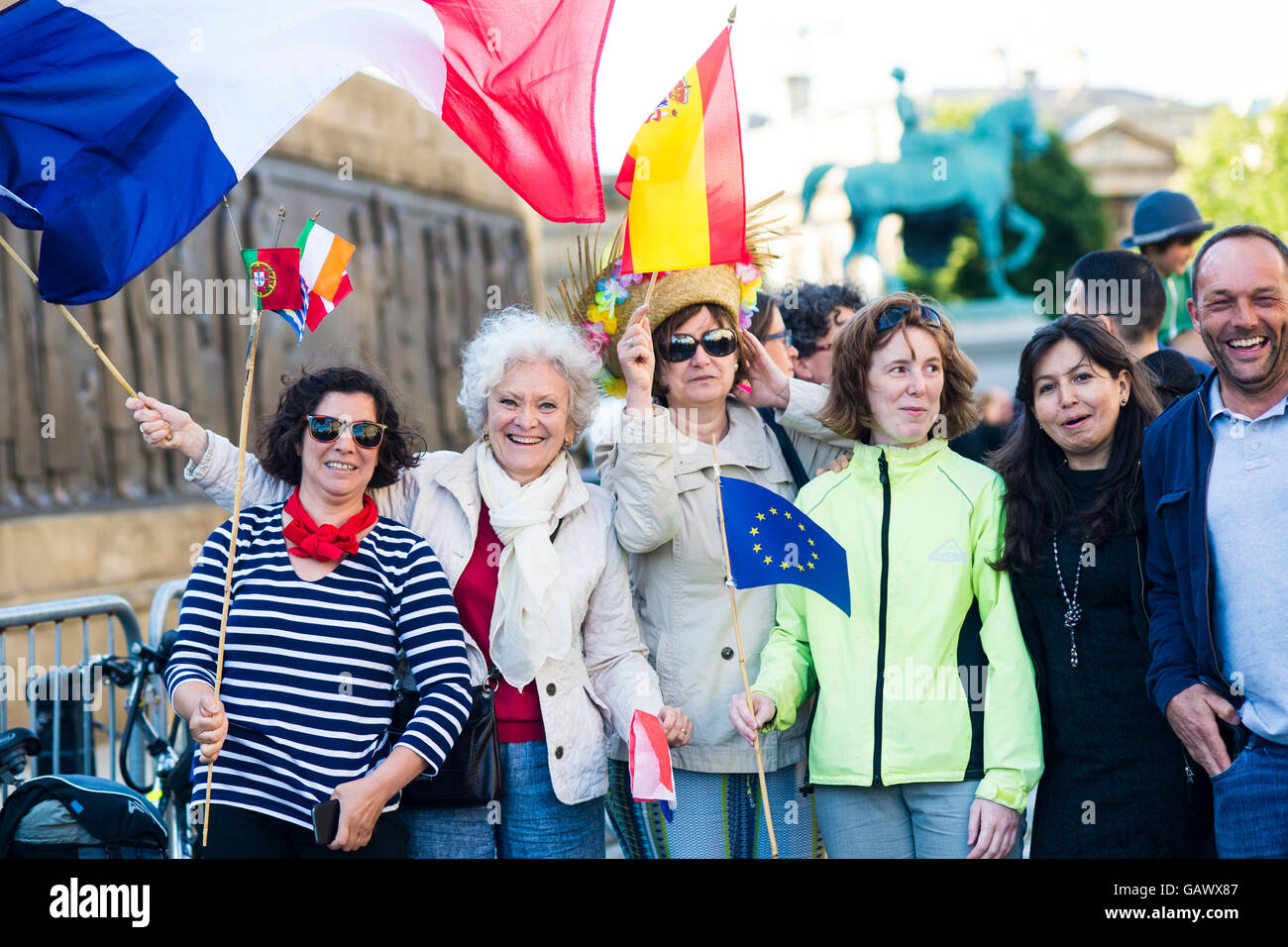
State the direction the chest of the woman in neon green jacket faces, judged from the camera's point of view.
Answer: toward the camera

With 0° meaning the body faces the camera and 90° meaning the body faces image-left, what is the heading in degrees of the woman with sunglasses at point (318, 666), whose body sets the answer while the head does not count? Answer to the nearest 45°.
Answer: approximately 0°

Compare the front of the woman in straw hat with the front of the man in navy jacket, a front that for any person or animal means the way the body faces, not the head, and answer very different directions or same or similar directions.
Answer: same or similar directions

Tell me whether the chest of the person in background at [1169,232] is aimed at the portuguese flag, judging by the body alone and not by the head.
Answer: no

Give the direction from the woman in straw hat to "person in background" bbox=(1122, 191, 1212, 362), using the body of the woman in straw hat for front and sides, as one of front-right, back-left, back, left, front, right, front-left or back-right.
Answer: back-left

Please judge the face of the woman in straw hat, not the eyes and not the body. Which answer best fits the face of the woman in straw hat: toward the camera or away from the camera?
toward the camera

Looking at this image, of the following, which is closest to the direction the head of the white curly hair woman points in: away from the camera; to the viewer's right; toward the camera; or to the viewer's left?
toward the camera

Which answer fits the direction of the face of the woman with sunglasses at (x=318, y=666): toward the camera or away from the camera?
toward the camera

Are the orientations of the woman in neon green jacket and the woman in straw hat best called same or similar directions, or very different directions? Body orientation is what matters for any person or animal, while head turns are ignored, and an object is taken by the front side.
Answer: same or similar directions

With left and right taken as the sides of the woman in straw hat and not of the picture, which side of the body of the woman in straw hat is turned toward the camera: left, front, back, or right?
front

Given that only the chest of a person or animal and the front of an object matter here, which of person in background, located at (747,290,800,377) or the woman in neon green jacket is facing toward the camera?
the woman in neon green jacket
